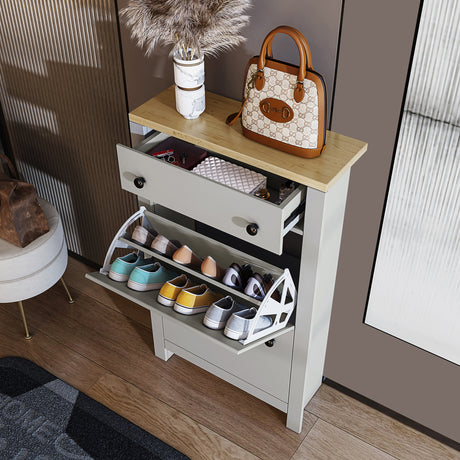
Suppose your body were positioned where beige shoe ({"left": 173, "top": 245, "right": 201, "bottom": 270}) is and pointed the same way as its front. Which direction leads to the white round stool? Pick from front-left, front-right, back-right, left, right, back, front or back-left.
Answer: right

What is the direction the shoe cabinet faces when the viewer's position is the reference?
facing the viewer and to the left of the viewer
